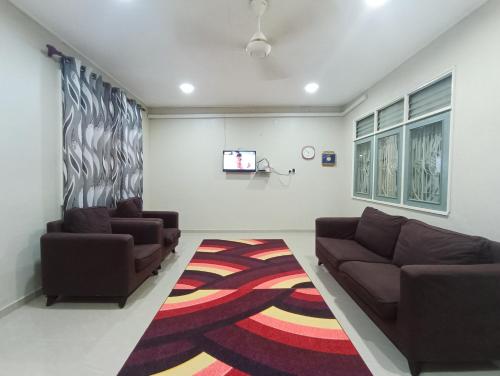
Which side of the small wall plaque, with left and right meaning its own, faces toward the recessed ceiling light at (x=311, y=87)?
front

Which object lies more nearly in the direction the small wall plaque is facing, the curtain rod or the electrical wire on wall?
the curtain rod

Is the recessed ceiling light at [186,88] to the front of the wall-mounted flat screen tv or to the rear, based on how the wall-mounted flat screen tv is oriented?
to the front

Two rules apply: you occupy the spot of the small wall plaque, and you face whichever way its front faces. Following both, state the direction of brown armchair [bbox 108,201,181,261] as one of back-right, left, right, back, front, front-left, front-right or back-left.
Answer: front-right

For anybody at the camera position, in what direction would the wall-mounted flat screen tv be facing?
facing the viewer

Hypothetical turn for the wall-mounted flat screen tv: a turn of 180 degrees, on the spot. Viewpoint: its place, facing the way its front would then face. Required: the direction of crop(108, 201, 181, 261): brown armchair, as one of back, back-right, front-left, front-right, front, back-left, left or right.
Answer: back-left

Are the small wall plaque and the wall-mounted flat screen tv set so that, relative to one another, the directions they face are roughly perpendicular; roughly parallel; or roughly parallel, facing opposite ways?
roughly parallel

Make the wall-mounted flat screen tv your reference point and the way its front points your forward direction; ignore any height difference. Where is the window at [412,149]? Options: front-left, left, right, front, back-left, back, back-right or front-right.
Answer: front-left

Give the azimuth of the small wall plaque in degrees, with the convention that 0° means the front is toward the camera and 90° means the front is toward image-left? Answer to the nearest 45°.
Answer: approximately 0°

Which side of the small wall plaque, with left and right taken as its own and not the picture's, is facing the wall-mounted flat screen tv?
right

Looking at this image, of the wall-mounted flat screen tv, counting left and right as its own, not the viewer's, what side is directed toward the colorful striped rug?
front

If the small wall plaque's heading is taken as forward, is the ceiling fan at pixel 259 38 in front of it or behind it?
in front

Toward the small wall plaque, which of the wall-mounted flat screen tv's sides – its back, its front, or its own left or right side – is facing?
left

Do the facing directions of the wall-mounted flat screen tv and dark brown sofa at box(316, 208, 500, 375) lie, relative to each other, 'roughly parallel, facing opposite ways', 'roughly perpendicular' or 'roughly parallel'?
roughly perpendicular

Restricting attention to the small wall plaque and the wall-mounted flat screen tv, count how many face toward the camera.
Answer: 2

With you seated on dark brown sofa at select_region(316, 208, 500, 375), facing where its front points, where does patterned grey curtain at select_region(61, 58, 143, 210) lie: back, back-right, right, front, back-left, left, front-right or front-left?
front-right
